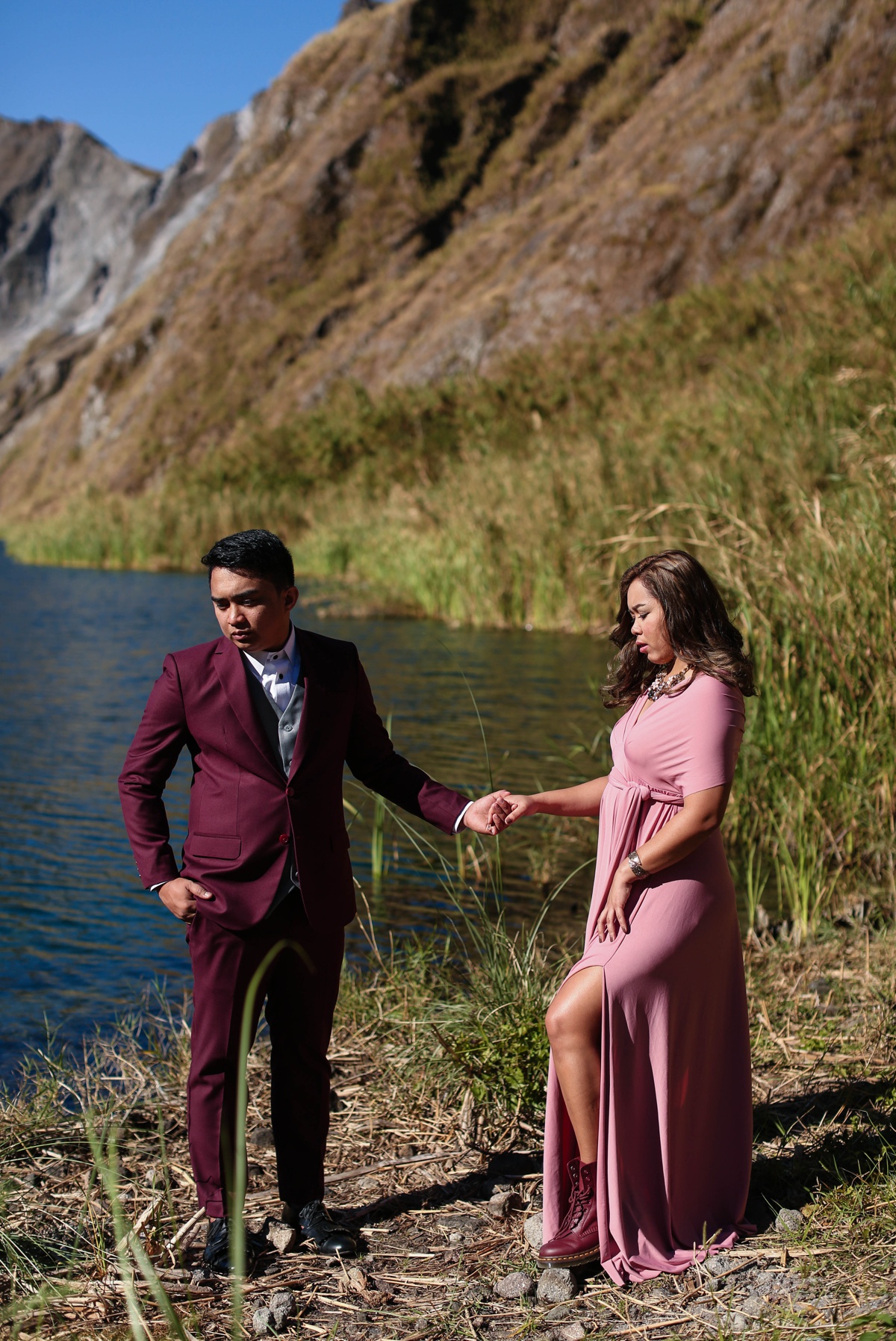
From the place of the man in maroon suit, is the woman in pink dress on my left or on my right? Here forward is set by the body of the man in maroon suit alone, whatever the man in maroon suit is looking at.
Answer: on my left

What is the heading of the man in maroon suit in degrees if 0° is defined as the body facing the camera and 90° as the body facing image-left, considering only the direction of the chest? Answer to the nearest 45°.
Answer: approximately 0°

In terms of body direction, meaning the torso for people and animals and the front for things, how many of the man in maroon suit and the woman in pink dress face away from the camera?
0

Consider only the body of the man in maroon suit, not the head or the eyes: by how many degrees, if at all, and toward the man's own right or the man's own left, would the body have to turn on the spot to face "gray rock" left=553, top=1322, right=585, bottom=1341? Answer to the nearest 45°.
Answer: approximately 45° to the man's own left

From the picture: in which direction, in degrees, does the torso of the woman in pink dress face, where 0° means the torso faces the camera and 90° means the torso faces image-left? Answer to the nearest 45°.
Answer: approximately 45°

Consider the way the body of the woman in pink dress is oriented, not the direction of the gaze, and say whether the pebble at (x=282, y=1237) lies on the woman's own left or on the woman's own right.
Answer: on the woman's own right

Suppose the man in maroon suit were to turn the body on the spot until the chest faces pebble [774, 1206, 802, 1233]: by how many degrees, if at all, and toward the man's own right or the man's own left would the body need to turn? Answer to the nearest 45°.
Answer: approximately 90° to the man's own left

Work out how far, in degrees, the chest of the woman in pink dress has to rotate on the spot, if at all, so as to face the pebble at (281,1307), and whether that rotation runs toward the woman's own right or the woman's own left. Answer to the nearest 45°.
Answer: approximately 45° to the woman's own right
